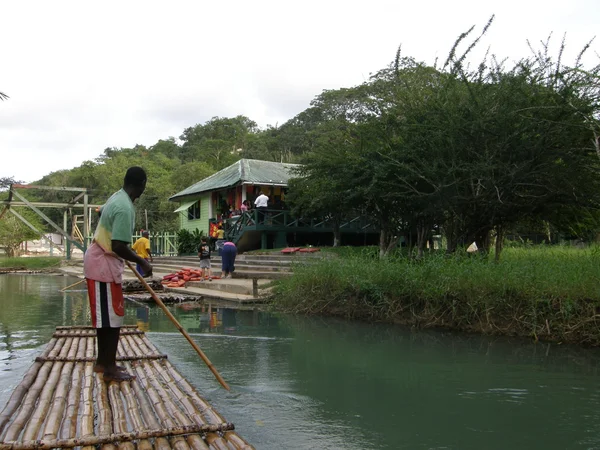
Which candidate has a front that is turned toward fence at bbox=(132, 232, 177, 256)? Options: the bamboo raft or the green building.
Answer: the bamboo raft

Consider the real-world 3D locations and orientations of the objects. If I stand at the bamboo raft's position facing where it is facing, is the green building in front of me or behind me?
in front

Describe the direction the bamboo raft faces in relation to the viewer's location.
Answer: facing away from the viewer

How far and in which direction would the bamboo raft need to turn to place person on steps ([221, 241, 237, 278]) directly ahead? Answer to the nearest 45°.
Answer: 0° — it already faces them

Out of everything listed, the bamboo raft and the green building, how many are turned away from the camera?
1

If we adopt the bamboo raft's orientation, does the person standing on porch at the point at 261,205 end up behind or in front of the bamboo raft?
in front

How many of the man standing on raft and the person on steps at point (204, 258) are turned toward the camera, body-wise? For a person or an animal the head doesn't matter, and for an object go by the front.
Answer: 1

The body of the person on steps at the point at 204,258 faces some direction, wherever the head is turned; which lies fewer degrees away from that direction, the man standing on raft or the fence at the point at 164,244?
the man standing on raft

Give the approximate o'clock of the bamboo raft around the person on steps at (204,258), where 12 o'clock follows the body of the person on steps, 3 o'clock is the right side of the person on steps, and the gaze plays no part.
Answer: The bamboo raft is roughly at 12 o'clock from the person on steps.

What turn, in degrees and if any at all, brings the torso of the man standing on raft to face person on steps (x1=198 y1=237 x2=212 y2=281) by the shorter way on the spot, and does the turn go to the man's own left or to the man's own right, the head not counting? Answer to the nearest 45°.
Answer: approximately 90° to the man's own left

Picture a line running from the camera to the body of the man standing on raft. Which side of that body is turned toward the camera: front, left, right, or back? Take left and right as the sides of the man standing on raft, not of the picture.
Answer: right

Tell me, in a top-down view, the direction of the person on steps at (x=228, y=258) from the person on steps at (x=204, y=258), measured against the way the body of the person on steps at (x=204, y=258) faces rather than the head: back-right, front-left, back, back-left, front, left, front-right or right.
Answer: right

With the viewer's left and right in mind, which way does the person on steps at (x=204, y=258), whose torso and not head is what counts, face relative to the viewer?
facing the viewer
